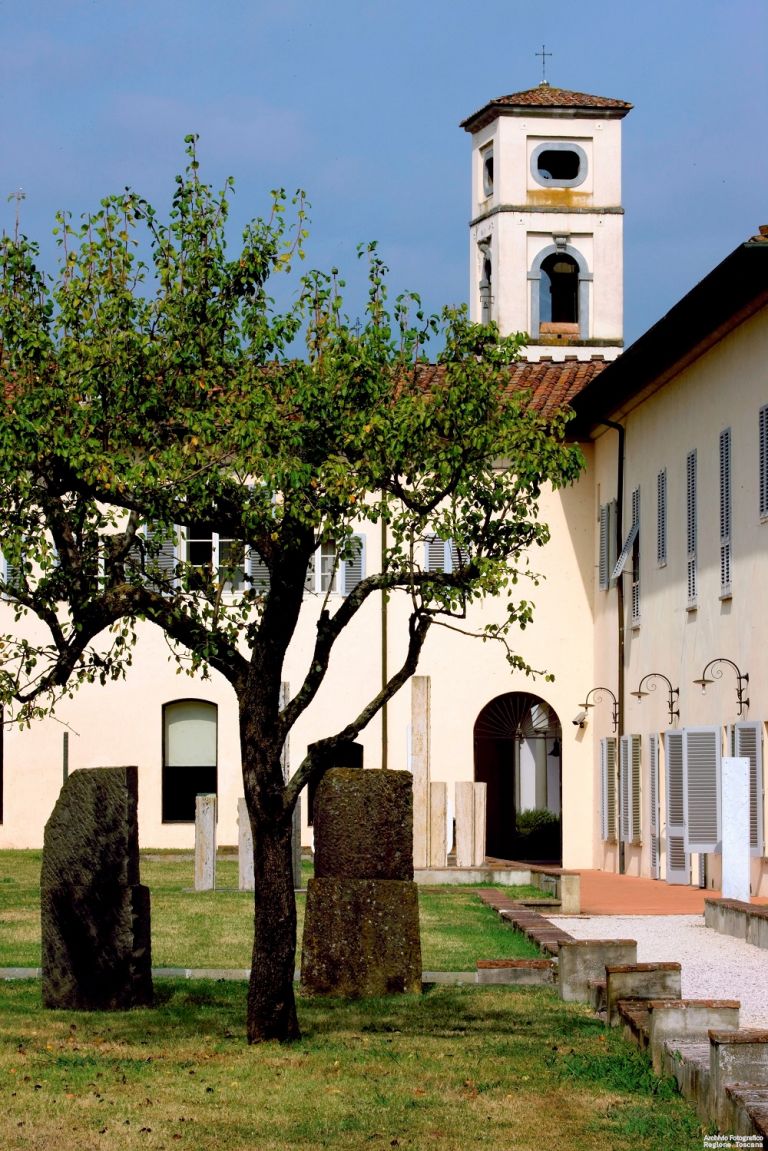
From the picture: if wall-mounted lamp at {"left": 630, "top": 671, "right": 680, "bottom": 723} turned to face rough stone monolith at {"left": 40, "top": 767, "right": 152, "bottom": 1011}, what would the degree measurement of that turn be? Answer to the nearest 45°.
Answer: approximately 90° to its left

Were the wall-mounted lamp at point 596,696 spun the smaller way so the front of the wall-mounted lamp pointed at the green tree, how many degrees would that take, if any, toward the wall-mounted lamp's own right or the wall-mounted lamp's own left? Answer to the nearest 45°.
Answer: approximately 90° to the wall-mounted lamp's own left

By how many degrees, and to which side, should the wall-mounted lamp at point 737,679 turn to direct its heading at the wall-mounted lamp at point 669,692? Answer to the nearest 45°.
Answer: approximately 90° to its right

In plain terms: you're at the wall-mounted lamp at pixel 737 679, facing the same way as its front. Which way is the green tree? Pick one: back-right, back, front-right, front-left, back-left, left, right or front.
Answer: left

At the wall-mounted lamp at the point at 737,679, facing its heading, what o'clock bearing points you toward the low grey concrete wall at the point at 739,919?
The low grey concrete wall is roughly at 9 o'clock from the wall-mounted lamp.

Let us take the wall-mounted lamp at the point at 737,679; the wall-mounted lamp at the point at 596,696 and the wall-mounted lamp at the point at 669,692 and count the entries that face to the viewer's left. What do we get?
3

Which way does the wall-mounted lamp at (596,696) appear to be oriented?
to the viewer's left

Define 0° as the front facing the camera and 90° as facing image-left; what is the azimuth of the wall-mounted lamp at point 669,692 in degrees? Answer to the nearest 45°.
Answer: approximately 90°

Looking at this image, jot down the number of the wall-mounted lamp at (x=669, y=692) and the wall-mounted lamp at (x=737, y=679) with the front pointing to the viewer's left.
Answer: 2

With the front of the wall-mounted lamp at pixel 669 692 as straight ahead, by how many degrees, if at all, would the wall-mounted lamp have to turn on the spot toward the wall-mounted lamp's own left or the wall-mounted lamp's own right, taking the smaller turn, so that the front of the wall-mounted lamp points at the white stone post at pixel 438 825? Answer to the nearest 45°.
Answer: approximately 45° to the wall-mounted lamp's own left

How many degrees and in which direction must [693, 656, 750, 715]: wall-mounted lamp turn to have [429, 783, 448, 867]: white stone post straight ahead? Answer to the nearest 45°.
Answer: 0° — it already faces it

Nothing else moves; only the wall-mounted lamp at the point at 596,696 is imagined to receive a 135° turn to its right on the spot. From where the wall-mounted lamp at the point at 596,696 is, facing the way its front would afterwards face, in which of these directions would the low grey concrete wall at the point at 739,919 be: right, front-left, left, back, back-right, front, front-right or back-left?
back-right

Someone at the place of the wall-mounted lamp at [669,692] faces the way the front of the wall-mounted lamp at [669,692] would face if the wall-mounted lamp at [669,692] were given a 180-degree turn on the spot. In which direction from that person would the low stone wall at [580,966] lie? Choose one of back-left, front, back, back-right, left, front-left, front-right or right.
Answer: right

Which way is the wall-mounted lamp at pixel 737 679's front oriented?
to the viewer's left
